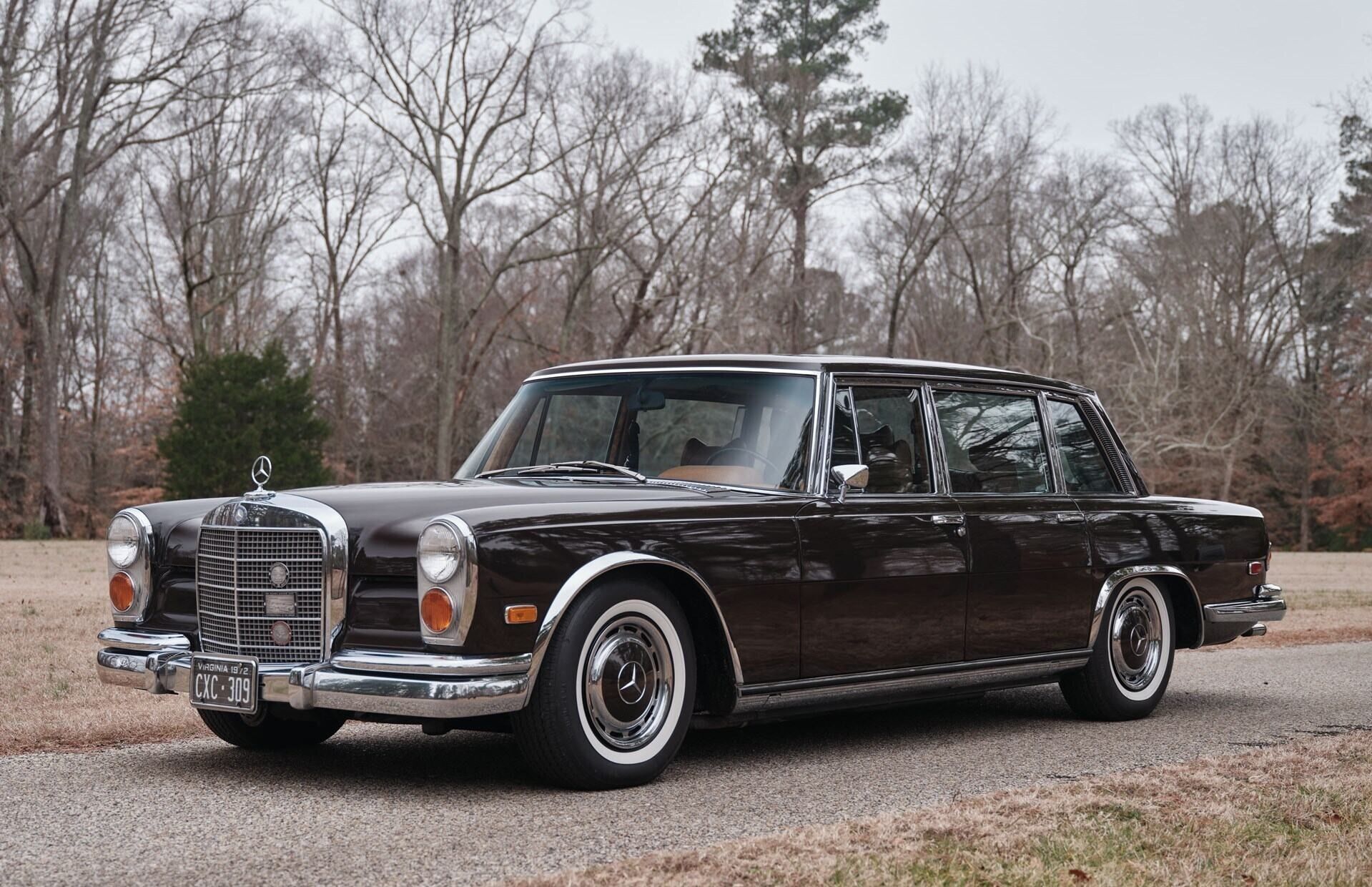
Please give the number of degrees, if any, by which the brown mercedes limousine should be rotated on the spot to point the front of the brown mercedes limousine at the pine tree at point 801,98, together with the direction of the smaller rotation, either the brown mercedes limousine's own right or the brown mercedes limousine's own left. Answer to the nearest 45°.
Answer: approximately 135° to the brown mercedes limousine's own right

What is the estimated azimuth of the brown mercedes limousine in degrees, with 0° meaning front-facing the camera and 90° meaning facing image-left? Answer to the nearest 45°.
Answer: approximately 45°

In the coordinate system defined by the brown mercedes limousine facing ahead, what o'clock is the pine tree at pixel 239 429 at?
The pine tree is roughly at 4 o'clock from the brown mercedes limousine.

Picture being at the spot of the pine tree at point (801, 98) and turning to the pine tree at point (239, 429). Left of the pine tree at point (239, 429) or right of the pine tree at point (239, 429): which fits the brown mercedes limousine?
left
